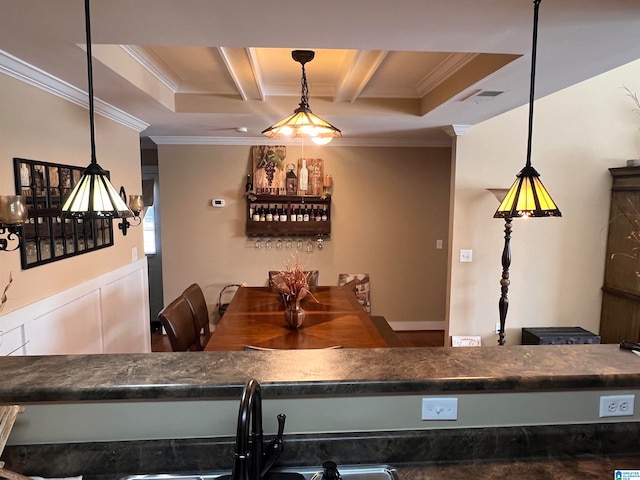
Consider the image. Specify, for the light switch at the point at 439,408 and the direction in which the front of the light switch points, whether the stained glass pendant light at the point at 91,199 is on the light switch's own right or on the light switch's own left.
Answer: on the light switch's own right

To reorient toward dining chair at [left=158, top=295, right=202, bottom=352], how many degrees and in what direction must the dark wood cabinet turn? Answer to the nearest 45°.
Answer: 0° — it already faces it

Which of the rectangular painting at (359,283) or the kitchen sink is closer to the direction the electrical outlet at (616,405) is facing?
the kitchen sink

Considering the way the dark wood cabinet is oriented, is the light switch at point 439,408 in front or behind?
in front

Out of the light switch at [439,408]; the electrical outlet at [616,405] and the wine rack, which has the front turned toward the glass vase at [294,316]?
the wine rack

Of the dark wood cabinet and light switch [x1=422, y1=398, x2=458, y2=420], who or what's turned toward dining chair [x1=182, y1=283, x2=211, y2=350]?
the dark wood cabinet

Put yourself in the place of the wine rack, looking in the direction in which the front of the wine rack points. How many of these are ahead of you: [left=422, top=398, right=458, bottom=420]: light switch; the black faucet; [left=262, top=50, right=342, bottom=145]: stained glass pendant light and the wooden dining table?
4

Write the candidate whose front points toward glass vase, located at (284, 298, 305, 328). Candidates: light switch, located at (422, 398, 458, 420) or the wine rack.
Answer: the wine rack

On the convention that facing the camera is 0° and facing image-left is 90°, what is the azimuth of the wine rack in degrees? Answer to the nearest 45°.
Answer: approximately 0°

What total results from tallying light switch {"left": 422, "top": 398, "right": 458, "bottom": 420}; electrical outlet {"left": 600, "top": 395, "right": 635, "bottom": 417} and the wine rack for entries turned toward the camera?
3

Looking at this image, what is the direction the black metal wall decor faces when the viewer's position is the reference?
facing the viewer and to the right of the viewer

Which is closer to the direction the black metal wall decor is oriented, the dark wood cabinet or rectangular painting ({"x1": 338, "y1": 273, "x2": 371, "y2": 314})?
the dark wood cabinet

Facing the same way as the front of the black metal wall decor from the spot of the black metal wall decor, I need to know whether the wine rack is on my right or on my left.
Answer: on my left

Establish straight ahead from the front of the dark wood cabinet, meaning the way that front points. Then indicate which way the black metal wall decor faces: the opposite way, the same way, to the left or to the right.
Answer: the opposite way

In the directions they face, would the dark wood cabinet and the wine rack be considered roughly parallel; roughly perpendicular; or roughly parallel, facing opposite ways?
roughly perpendicular

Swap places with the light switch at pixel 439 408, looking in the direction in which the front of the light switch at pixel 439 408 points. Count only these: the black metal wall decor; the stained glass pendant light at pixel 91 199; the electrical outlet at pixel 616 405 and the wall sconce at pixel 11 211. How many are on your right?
3

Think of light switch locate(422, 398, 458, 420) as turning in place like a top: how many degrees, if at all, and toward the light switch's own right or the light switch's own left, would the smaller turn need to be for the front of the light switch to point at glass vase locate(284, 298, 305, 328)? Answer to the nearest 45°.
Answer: approximately 135° to the light switch's own right
